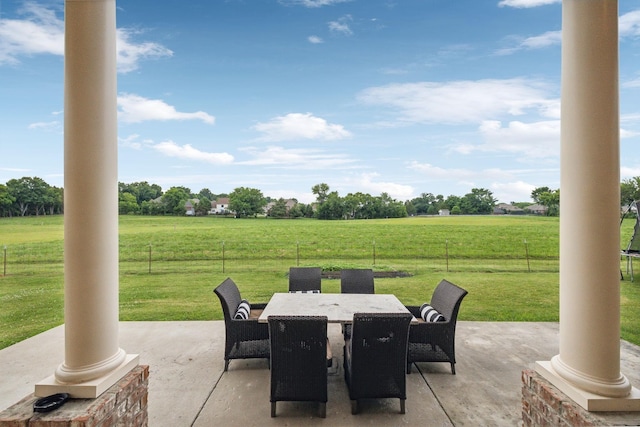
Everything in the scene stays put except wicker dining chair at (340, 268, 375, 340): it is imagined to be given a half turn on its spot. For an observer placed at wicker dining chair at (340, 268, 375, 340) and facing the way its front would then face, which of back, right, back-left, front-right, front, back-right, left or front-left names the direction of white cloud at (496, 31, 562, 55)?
front-right

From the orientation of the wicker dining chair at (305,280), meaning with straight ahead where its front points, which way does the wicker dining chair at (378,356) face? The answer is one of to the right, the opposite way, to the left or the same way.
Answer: the opposite way

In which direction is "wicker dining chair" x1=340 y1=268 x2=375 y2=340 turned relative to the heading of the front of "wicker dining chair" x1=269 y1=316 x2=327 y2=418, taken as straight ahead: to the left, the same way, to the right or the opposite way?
the opposite way

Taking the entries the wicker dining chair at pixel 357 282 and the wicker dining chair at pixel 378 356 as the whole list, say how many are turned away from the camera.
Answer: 1

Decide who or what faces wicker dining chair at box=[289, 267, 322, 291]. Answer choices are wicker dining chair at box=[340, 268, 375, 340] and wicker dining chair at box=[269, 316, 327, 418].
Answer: wicker dining chair at box=[269, 316, 327, 418]

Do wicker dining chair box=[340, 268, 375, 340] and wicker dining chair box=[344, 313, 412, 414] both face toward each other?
yes

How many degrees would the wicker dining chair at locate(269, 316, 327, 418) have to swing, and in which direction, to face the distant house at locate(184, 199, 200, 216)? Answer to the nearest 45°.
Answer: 0° — it already faces it

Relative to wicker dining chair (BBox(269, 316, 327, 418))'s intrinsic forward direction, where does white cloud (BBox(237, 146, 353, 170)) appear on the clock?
The white cloud is roughly at 12 o'clock from the wicker dining chair.

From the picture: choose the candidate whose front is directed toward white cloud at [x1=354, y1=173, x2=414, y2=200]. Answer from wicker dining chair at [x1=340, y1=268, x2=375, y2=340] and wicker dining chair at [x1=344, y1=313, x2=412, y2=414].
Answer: wicker dining chair at [x1=344, y1=313, x2=412, y2=414]

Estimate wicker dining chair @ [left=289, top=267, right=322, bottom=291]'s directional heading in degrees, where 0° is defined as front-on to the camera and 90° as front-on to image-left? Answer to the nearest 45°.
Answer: approximately 0°

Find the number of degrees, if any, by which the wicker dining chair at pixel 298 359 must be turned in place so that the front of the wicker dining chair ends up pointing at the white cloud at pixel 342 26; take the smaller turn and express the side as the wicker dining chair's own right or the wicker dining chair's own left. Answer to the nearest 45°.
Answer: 0° — it already faces it

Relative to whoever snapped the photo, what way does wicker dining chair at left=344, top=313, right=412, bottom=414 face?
facing away from the viewer

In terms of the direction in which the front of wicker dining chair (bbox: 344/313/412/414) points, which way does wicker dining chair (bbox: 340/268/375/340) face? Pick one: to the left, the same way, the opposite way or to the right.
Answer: the opposite way

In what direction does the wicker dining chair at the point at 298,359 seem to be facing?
away from the camera
